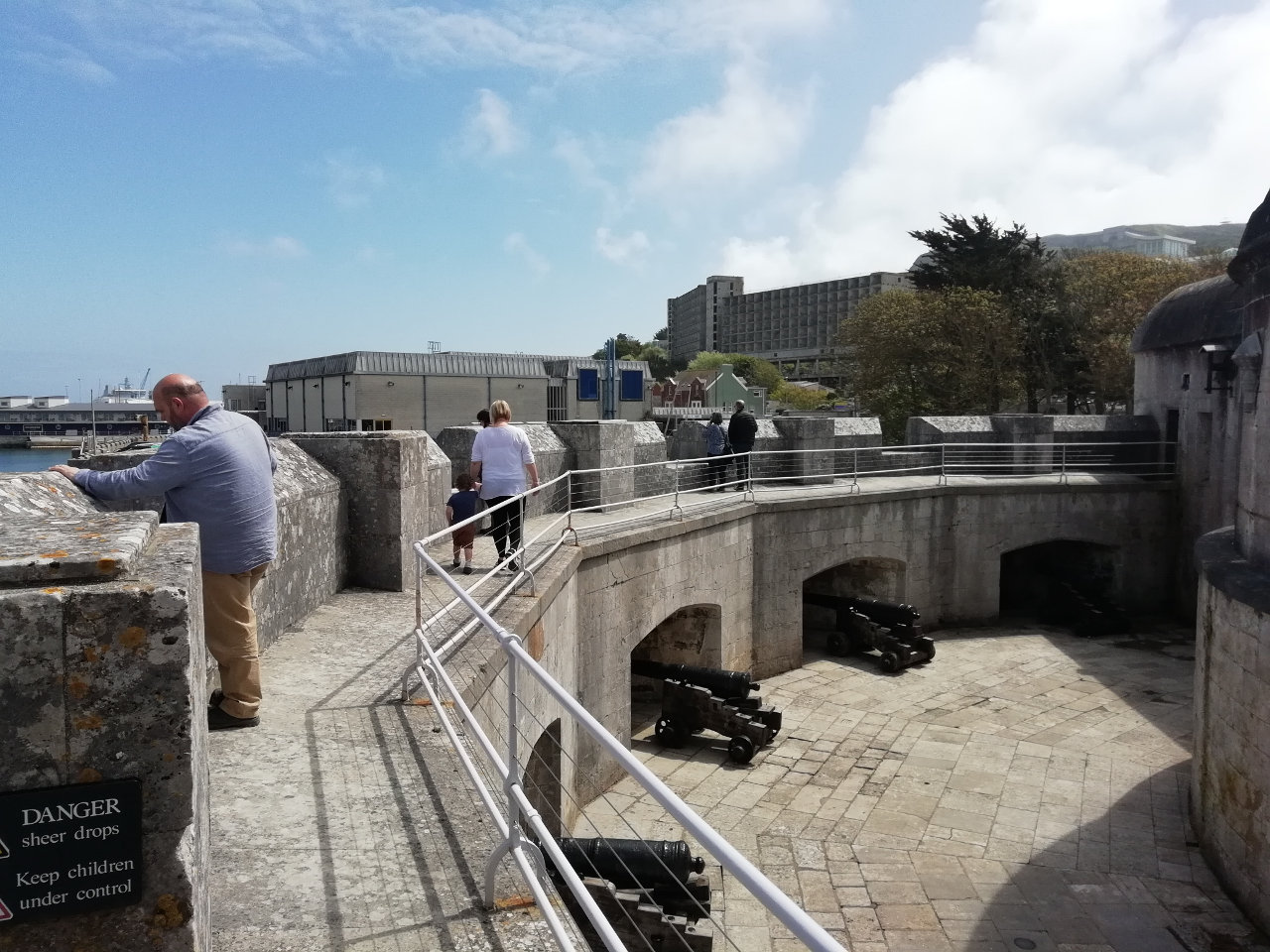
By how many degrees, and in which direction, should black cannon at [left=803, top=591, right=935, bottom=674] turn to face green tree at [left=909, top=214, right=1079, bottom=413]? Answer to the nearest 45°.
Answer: approximately 45° to its right

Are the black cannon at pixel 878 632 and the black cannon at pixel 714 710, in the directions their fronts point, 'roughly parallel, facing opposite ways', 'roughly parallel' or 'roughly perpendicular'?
roughly parallel

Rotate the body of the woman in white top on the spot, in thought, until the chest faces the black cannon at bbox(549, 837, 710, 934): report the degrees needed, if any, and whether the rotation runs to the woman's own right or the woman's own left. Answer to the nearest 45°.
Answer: approximately 180°

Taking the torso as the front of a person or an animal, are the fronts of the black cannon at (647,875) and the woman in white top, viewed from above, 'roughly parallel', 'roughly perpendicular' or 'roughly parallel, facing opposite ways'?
roughly perpendicular

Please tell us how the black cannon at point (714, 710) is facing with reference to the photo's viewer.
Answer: facing away from the viewer and to the left of the viewer

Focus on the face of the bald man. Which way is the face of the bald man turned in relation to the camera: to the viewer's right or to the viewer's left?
to the viewer's left

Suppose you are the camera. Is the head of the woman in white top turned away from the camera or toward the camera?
away from the camera

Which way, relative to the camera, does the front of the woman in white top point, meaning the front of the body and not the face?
away from the camera

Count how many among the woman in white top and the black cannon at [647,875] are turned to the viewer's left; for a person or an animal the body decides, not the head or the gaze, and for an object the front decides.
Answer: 1

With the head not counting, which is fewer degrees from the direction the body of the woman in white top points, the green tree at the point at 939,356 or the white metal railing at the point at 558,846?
the green tree

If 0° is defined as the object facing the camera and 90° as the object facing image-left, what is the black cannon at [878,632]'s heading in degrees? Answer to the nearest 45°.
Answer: approximately 135°

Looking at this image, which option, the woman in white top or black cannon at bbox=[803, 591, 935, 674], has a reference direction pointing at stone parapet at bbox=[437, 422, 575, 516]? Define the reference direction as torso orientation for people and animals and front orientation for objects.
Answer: the woman in white top

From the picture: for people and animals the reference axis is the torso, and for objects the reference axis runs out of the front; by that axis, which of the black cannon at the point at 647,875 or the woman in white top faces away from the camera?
the woman in white top

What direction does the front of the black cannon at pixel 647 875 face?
to the viewer's left

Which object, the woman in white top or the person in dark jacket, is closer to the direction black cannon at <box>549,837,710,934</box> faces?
the woman in white top

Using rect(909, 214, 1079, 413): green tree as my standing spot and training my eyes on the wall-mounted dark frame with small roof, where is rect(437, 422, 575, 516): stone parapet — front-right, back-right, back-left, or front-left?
front-right
